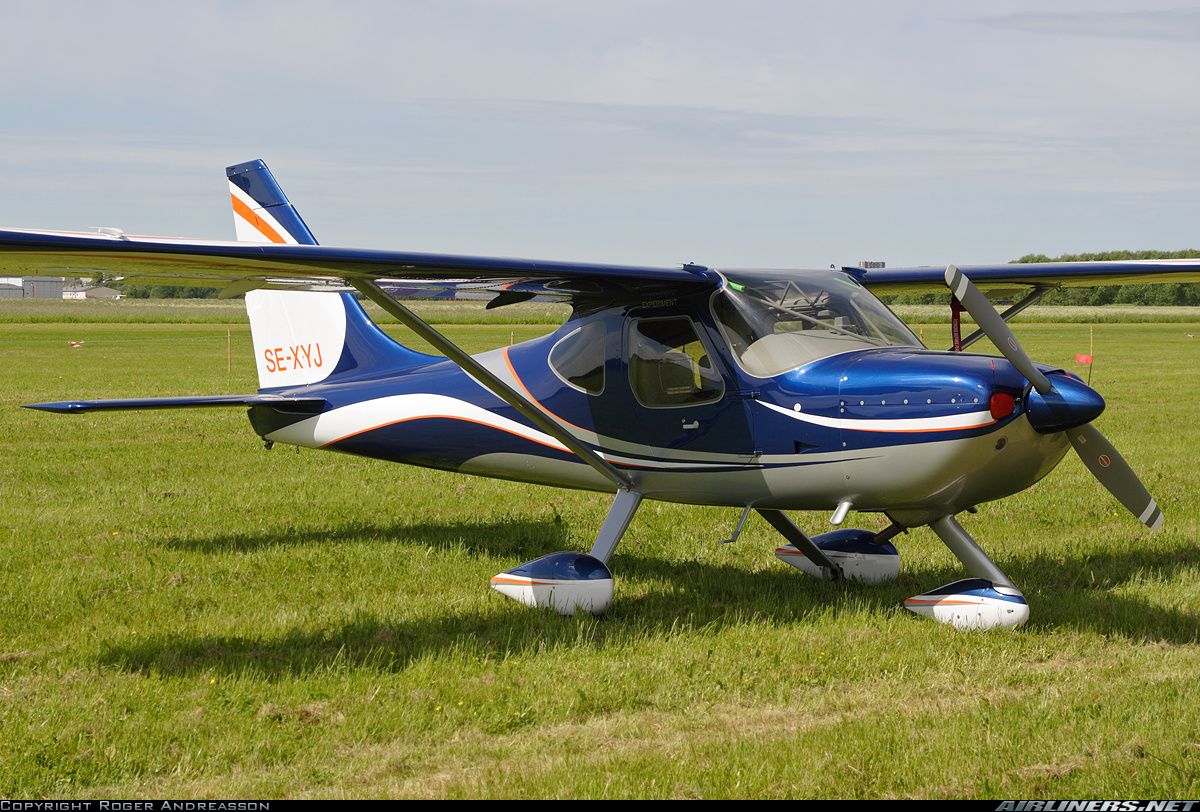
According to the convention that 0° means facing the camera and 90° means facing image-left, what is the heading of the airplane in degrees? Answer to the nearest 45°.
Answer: approximately 315°
